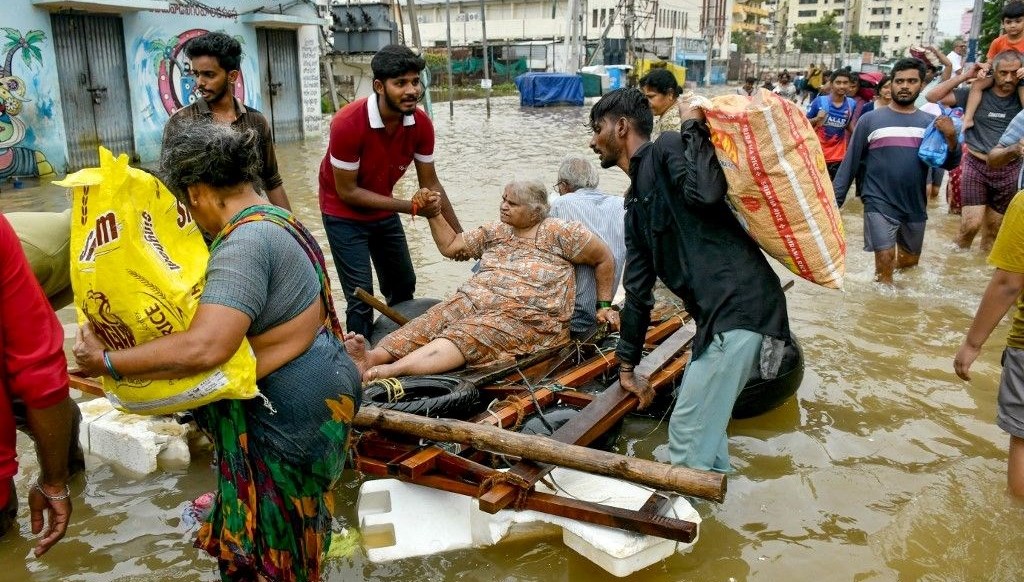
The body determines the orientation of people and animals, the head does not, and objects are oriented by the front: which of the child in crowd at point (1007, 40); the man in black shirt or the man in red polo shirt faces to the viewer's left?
the man in black shirt

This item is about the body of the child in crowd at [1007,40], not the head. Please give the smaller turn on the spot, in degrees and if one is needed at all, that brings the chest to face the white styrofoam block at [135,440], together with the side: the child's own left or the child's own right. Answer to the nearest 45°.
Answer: approximately 45° to the child's own right

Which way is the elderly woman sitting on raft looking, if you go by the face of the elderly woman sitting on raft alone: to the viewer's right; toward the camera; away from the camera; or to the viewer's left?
to the viewer's left

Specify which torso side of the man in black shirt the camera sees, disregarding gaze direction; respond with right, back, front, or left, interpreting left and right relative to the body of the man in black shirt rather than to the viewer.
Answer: left

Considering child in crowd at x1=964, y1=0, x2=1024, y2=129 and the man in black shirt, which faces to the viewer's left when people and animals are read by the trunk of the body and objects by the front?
the man in black shirt

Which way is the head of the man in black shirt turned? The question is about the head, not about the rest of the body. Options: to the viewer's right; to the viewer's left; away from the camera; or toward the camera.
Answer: to the viewer's left

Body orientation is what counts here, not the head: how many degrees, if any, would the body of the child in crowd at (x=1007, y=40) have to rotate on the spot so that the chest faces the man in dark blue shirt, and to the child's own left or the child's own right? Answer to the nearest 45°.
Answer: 0° — they already face them

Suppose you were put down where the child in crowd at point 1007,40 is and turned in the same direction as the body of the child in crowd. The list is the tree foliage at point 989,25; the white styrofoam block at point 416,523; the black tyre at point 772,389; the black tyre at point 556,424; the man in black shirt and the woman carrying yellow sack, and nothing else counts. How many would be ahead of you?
5

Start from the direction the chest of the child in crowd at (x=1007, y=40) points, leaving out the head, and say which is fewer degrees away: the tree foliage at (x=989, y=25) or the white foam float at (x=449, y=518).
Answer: the white foam float
